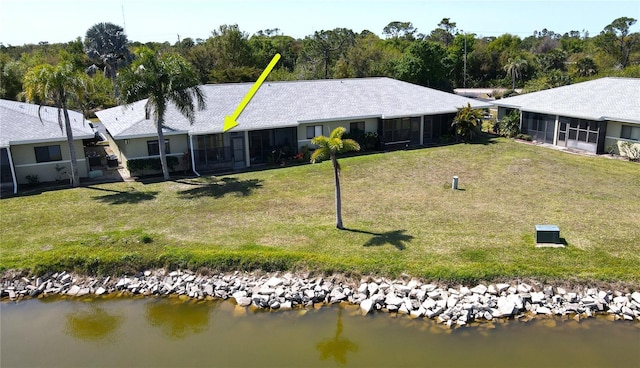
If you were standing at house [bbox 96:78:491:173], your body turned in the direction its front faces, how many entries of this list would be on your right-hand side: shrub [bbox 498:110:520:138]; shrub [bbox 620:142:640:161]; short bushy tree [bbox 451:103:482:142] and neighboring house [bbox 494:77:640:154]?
4

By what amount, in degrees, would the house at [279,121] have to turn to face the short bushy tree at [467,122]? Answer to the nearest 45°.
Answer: approximately 90° to its right

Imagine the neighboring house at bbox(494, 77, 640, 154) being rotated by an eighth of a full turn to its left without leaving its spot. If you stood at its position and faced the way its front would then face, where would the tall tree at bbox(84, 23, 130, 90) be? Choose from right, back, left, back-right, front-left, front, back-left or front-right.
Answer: left

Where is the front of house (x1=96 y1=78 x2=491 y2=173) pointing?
away from the camera

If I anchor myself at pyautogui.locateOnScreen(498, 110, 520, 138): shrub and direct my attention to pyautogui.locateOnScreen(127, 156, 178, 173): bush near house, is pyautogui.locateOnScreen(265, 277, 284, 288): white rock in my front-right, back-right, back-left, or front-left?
front-left

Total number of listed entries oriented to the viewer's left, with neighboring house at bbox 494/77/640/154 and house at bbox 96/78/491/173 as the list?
0

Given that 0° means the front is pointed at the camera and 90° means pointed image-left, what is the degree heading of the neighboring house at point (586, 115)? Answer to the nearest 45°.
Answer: approximately 225°
